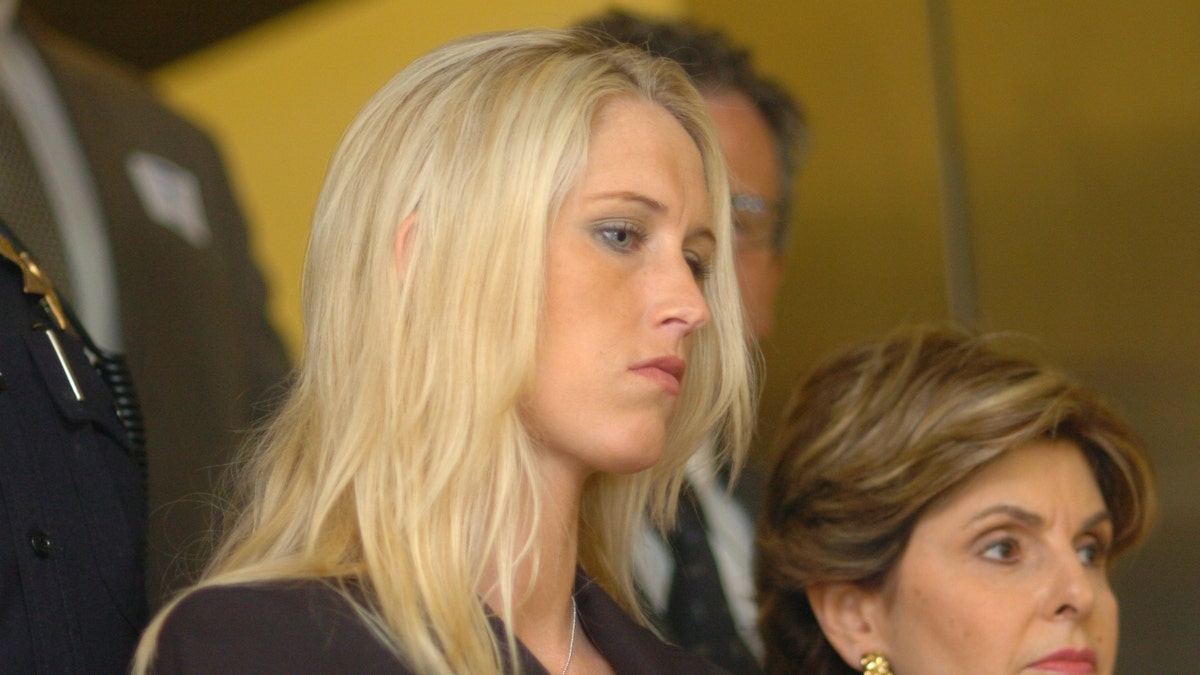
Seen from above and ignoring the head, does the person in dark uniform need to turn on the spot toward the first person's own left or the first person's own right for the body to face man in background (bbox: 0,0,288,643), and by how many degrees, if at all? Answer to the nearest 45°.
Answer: approximately 135° to the first person's own left

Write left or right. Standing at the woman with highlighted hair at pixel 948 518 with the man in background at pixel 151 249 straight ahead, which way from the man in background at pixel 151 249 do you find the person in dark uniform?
left

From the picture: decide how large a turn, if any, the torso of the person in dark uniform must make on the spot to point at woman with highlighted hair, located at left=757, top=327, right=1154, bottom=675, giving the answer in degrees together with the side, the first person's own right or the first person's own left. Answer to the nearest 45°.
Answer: approximately 45° to the first person's own left

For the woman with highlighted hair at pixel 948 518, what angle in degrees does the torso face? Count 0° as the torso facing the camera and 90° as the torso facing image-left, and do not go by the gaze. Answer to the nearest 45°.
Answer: approximately 315°

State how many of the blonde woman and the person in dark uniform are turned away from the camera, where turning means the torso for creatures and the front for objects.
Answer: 0

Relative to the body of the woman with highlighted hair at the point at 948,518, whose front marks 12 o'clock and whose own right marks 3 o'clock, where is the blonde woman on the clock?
The blonde woman is roughly at 3 o'clock from the woman with highlighted hair.

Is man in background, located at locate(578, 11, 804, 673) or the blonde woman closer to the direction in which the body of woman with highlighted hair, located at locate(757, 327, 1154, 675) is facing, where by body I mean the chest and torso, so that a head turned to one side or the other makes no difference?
the blonde woman

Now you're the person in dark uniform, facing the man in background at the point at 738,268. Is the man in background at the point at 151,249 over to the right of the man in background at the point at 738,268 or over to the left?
left

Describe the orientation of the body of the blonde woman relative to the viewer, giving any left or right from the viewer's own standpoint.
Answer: facing the viewer and to the right of the viewer

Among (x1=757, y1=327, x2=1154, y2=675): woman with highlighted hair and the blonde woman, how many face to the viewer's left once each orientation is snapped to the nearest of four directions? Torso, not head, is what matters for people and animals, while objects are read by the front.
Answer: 0

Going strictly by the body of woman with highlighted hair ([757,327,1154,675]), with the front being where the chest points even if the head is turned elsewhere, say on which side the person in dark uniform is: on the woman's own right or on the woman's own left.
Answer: on the woman's own right

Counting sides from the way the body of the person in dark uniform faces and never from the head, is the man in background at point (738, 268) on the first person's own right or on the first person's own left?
on the first person's own left
